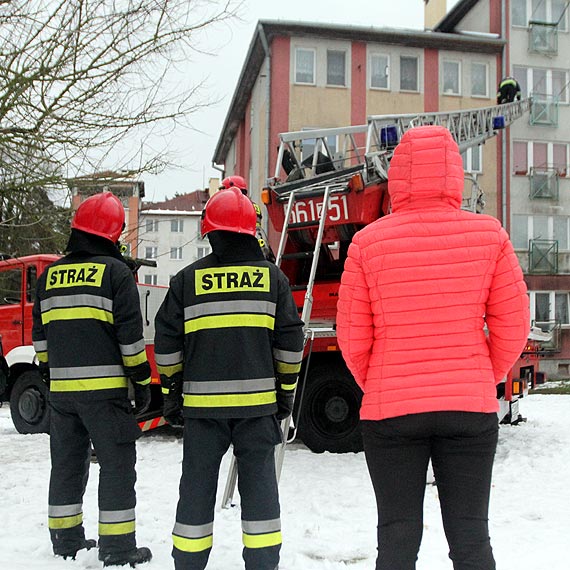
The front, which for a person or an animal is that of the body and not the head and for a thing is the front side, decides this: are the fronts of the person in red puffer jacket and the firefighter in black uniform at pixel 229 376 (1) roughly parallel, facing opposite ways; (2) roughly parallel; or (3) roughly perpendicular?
roughly parallel

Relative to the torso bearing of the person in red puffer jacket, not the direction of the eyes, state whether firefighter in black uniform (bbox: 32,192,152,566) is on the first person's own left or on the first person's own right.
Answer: on the first person's own left

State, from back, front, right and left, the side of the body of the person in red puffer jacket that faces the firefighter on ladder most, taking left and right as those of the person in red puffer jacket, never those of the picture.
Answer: front

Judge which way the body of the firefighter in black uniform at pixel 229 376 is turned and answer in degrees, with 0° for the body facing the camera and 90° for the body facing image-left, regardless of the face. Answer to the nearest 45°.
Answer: approximately 180°

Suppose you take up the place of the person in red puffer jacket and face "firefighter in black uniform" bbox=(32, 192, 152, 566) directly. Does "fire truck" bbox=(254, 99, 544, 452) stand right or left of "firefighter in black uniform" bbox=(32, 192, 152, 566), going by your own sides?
right

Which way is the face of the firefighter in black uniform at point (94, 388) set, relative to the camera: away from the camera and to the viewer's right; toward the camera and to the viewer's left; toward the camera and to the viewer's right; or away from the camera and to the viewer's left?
away from the camera and to the viewer's right

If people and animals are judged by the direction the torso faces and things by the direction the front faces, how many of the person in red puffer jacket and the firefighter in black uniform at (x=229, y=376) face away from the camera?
2

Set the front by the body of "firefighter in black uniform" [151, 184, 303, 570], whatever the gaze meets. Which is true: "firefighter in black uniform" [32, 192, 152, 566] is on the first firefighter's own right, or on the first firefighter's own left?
on the first firefighter's own left

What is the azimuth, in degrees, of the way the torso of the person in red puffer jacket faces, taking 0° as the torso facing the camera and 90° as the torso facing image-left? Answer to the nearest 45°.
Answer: approximately 180°

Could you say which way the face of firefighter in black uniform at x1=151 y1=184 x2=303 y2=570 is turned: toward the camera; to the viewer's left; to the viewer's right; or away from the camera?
away from the camera

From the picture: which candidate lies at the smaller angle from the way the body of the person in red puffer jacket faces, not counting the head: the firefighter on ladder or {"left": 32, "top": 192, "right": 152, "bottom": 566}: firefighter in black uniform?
the firefighter on ladder

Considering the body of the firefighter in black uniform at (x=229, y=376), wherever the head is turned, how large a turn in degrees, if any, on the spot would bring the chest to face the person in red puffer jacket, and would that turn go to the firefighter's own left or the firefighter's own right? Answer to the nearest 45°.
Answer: approximately 135° to the firefighter's own right
